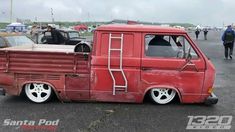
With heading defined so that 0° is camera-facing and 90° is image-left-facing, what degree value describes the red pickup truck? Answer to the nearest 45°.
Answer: approximately 270°

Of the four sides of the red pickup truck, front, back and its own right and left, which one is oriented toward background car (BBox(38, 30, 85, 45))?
left

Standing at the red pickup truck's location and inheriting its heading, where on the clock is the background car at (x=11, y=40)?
The background car is roughly at 8 o'clock from the red pickup truck.
